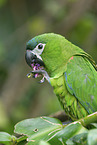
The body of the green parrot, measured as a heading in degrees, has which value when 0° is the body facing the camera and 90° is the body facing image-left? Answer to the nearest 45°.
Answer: approximately 90°
